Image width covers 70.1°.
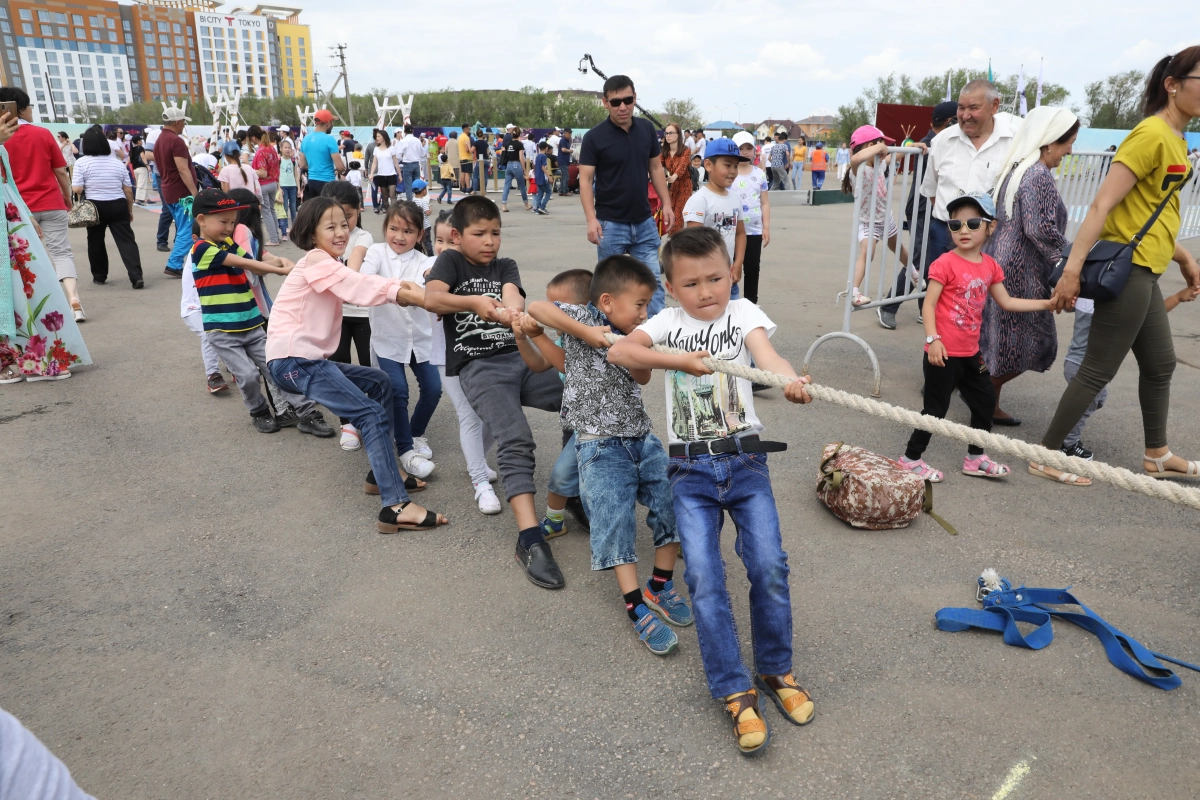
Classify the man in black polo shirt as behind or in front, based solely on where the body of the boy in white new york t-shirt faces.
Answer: behind

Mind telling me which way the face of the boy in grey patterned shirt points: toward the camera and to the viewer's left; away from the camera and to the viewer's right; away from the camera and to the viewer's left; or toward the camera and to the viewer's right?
toward the camera and to the viewer's right

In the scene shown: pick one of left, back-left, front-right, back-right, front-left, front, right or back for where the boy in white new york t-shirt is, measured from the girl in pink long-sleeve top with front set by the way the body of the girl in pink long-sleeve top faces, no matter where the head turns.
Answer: front-right

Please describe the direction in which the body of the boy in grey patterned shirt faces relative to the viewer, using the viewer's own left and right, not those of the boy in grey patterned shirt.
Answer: facing the viewer and to the right of the viewer

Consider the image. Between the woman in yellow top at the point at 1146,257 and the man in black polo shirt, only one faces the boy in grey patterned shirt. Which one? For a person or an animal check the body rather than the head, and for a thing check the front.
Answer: the man in black polo shirt

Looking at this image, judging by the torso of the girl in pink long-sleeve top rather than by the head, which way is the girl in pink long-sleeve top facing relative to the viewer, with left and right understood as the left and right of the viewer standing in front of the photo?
facing to the right of the viewer
